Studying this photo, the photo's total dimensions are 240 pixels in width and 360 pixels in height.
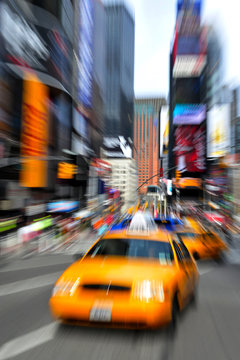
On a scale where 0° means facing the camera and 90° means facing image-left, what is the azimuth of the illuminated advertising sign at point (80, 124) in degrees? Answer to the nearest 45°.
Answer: approximately 315°

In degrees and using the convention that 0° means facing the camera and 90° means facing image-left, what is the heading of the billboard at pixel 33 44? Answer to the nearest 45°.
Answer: approximately 315°
